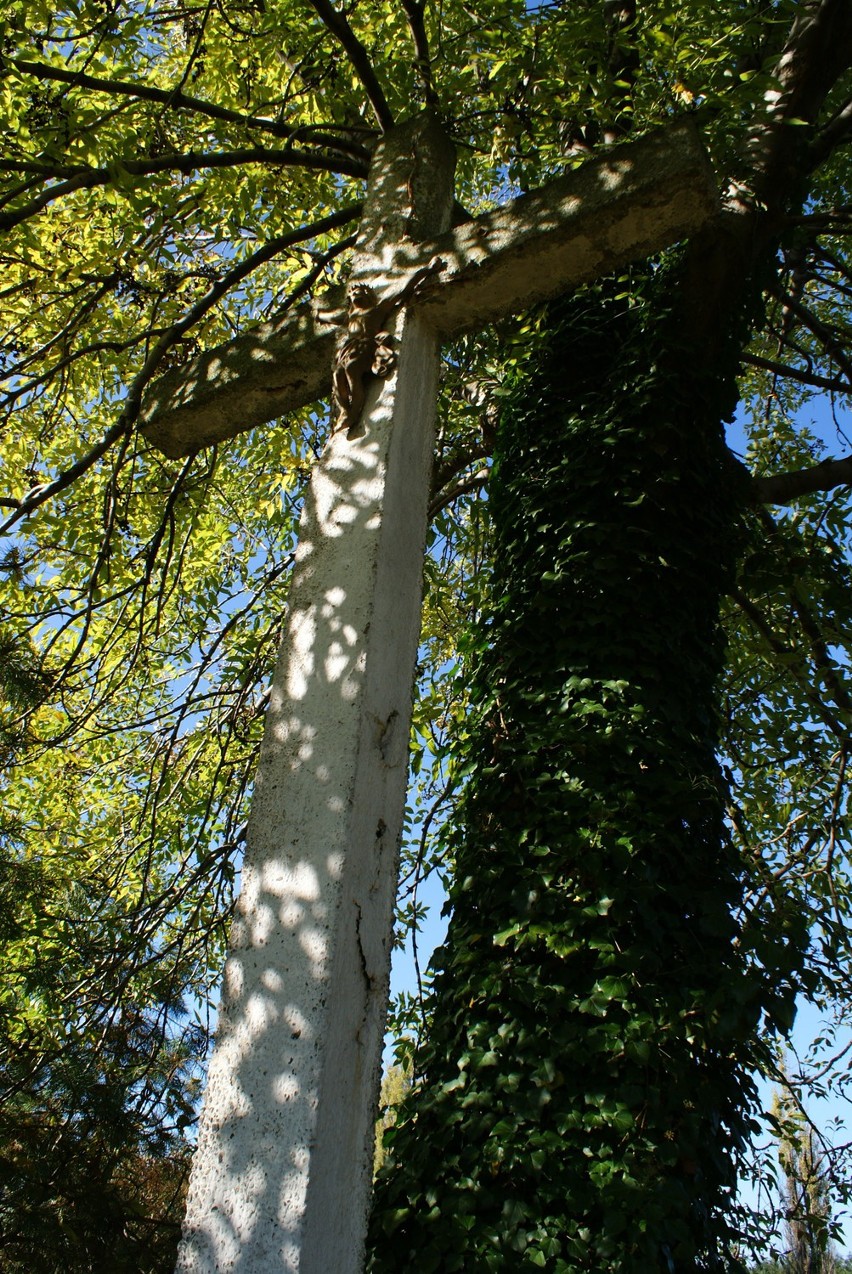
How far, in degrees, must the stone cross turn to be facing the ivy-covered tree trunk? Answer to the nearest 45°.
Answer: approximately 180°
